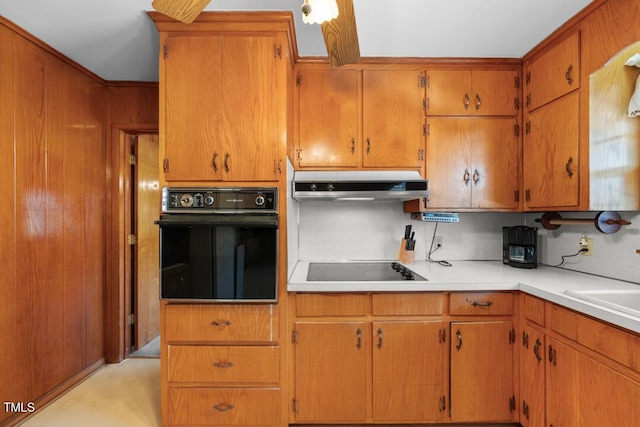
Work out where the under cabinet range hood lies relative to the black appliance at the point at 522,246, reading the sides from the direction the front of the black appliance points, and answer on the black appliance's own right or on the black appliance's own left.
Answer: on the black appliance's own right

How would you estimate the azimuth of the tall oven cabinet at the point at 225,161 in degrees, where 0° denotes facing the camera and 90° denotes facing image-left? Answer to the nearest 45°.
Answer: approximately 0°

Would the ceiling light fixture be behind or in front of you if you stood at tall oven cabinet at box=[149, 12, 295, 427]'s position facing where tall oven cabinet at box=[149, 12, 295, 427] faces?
in front

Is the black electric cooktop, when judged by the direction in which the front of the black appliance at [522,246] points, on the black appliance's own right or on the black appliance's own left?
on the black appliance's own right

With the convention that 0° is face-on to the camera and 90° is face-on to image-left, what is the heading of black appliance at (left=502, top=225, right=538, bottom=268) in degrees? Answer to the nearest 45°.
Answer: approximately 0°

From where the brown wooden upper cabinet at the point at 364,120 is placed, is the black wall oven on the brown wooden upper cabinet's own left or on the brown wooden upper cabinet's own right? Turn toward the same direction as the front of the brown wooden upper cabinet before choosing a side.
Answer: on the brown wooden upper cabinet's own right

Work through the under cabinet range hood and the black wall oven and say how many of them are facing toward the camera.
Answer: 2

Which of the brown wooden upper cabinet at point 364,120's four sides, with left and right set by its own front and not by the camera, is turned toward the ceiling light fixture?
front
